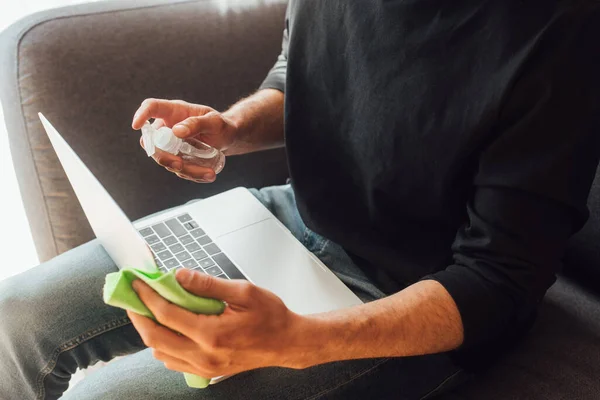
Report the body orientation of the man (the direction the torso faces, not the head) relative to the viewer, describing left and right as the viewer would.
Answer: facing the viewer and to the left of the viewer

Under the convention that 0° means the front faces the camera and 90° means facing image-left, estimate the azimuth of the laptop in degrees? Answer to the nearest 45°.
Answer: approximately 225°
